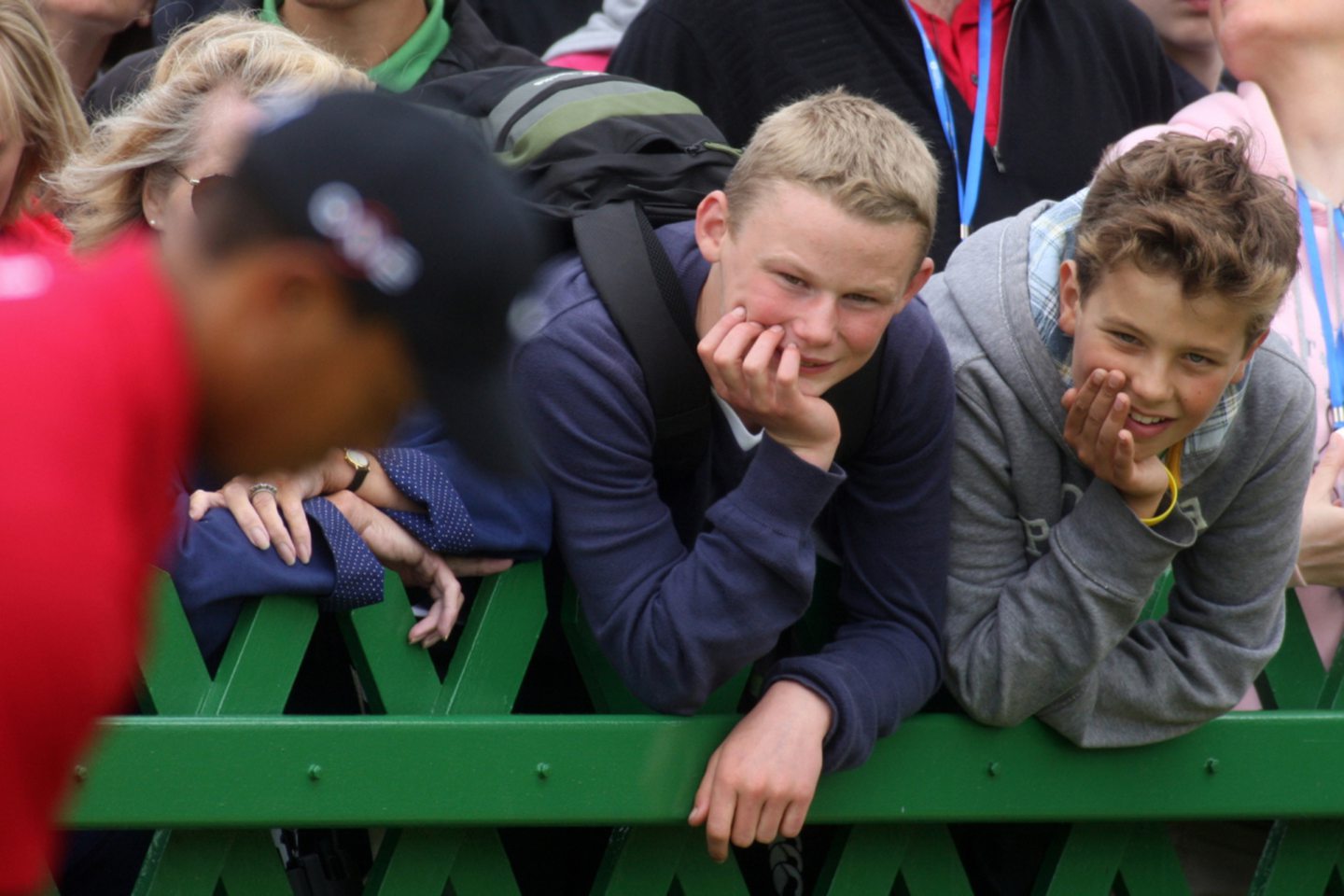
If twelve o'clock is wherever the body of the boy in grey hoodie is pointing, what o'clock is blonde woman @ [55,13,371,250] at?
The blonde woman is roughly at 3 o'clock from the boy in grey hoodie.

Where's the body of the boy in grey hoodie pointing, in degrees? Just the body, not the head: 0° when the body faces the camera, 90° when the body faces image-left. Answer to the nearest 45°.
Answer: approximately 0°

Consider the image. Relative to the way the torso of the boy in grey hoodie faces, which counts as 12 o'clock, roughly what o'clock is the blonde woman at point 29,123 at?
The blonde woman is roughly at 3 o'clock from the boy in grey hoodie.

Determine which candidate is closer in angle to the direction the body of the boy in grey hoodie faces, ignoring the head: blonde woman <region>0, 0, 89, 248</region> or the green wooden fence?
the green wooden fence
